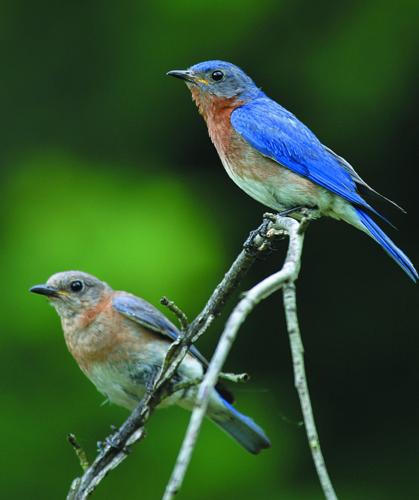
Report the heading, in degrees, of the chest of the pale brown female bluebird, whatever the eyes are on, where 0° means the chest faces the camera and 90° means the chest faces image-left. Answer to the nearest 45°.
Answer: approximately 90°

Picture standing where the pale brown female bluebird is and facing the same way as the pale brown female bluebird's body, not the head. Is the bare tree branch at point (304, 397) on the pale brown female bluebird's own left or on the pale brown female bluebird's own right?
on the pale brown female bluebird's own left

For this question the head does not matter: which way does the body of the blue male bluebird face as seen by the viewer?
to the viewer's left

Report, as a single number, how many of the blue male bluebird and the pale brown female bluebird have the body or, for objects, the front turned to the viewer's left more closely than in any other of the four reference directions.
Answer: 2

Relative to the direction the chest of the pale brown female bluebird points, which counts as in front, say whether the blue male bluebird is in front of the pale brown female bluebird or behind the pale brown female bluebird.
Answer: behind

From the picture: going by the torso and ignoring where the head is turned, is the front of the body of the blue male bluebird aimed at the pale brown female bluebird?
yes

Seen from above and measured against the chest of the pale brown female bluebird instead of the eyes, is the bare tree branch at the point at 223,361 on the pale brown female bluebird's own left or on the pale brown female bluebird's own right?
on the pale brown female bluebird's own left
